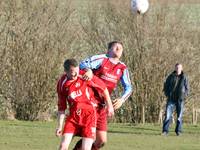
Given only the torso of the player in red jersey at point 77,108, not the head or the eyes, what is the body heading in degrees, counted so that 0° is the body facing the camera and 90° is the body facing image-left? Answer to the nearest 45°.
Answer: approximately 0°

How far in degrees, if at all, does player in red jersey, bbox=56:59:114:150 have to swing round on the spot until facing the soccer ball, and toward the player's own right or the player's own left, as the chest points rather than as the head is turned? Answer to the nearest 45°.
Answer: approximately 90° to the player's own left

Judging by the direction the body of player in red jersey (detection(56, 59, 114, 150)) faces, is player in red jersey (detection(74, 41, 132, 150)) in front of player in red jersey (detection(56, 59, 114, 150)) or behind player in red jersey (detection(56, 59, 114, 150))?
behind
